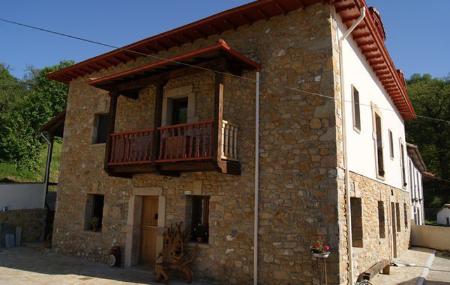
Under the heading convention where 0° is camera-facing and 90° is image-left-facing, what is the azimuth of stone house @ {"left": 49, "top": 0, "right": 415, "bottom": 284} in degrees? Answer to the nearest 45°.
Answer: approximately 45°

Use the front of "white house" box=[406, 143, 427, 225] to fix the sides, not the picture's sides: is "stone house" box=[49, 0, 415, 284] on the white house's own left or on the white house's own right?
on the white house's own right

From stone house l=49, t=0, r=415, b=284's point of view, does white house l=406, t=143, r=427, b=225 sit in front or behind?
behind

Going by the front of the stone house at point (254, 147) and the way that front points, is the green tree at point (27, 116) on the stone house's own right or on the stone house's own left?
on the stone house's own right

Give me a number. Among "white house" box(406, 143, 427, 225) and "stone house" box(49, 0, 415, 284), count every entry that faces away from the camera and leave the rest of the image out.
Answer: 0
